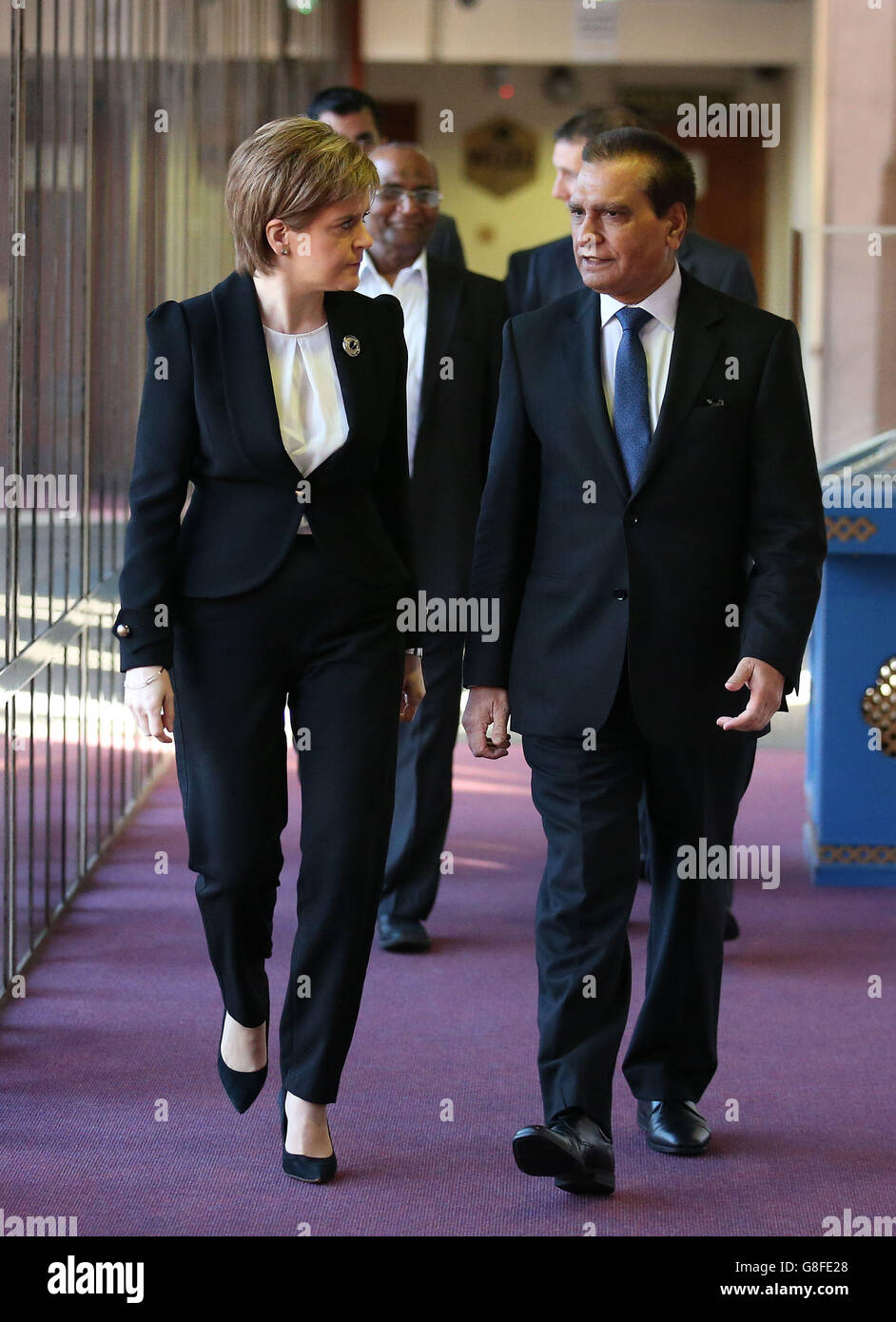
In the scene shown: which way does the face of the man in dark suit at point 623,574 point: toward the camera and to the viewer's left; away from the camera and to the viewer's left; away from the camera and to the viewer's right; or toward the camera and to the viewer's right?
toward the camera and to the viewer's left

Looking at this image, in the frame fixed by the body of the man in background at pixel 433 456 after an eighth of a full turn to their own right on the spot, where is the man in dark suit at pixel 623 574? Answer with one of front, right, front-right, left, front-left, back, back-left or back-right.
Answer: front-left

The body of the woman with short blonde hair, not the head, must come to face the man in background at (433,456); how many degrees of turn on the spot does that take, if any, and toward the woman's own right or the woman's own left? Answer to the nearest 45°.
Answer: approximately 180°

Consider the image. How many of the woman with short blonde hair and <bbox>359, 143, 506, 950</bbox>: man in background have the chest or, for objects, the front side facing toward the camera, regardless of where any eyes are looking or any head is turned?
2

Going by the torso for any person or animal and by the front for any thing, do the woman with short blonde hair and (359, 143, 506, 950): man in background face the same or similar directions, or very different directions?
same or similar directions

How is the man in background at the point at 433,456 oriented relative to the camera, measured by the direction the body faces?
toward the camera

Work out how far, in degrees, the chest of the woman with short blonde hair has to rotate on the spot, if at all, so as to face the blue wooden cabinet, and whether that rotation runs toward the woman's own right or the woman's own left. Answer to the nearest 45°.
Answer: approximately 135° to the woman's own left

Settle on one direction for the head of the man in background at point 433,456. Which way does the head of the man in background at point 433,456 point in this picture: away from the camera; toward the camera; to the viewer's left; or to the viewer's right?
toward the camera

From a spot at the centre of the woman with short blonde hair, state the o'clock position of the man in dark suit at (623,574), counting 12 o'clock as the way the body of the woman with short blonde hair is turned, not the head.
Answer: The man in dark suit is roughly at 9 o'clock from the woman with short blonde hair.

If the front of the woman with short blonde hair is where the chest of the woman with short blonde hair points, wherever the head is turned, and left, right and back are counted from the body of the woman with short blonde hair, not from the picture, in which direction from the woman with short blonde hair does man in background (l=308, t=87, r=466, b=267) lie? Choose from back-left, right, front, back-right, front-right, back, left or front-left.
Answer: back

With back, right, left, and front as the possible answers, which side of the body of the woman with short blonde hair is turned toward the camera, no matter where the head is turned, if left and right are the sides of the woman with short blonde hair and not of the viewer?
front

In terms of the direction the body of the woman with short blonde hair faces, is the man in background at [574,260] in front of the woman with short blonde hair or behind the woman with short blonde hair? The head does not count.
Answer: behind

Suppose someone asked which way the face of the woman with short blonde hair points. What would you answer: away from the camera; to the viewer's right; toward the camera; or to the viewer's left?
to the viewer's right
